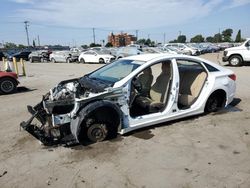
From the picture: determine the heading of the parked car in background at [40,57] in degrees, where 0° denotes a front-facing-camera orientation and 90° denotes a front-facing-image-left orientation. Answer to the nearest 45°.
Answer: approximately 315°

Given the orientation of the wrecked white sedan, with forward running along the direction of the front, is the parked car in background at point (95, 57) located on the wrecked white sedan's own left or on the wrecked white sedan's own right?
on the wrecked white sedan's own right

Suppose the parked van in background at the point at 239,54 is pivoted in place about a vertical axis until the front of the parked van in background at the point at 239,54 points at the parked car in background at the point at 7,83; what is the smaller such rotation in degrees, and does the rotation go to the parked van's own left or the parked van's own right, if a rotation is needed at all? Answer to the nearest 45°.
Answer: approximately 45° to the parked van's own left

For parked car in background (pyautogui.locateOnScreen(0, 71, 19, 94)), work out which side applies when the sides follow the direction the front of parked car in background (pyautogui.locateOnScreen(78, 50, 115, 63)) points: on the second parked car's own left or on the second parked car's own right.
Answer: on the second parked car's own right

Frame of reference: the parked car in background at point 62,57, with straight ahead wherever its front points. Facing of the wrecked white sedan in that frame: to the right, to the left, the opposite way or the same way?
to the right

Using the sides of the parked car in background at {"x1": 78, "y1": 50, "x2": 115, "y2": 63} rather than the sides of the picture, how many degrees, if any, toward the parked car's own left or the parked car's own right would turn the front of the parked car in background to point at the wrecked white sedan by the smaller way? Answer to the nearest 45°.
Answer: approximately 45° to the parked car's own right

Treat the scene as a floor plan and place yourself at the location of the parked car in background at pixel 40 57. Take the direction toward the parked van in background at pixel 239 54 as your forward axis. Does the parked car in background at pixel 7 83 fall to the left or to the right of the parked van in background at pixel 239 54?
right

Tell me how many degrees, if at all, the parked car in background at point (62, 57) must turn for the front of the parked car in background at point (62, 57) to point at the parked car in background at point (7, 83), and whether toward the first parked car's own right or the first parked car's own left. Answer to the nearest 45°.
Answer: approximately 45° to the first parked car's own right
